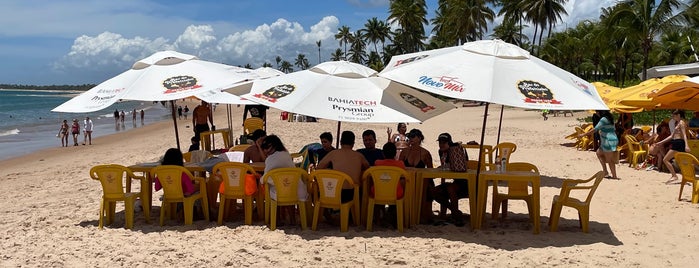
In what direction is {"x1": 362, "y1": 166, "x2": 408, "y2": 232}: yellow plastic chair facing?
away from the camera

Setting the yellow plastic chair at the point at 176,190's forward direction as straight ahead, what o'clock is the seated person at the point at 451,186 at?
The seated person is roughly at 2 o'clock from the yellow plastic chair.

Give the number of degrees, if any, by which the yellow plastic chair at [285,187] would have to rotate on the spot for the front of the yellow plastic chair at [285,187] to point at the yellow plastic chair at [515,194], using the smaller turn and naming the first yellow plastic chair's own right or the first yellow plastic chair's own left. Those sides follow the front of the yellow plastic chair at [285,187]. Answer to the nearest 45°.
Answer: approximately 90° to the first yellow plastic chair's own right

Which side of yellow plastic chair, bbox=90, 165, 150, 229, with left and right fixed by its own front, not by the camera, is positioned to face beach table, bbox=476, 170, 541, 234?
right

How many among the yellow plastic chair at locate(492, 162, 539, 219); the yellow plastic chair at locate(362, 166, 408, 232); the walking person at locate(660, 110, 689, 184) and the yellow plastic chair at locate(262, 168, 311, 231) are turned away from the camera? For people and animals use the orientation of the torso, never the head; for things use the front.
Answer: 2

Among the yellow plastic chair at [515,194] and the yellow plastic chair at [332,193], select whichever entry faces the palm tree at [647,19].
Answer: the yellow plastic chair at [332,193]

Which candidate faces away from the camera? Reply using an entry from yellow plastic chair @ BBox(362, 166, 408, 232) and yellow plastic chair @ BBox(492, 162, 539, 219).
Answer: yellow plastic chair @ BBox(362, 166, 408, 232)

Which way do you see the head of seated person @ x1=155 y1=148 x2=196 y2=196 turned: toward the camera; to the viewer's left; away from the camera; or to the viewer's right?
away from the camera
